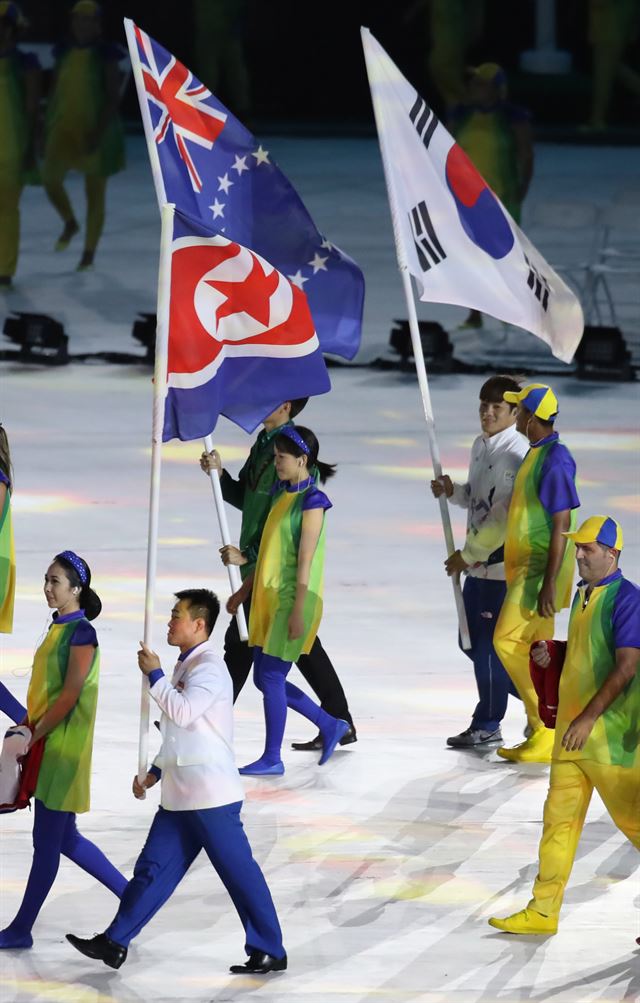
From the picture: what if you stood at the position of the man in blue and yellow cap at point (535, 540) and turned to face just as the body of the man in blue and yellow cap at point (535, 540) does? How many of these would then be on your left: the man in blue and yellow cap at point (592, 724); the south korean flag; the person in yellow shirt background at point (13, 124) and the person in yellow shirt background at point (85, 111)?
1

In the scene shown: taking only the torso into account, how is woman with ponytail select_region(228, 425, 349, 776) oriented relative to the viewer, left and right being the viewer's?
facing to the left of the viewer

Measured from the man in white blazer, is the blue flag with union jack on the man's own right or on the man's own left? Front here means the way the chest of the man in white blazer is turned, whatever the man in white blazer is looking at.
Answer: on the man's own right

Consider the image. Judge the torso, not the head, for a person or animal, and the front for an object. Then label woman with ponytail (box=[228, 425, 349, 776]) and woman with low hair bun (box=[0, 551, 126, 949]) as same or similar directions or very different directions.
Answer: same or similar directions

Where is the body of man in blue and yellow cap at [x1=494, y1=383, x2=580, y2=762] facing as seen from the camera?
to the viewer's left

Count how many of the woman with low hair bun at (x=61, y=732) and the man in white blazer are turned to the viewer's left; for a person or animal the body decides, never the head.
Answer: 2

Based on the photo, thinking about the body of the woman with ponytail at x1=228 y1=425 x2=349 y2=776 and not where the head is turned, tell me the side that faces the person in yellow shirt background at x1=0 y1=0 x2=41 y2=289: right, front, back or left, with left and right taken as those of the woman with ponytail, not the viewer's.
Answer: right

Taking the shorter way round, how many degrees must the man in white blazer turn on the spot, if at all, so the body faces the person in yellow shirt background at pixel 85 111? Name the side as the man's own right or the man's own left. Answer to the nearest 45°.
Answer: approximately 90° to the man's own right

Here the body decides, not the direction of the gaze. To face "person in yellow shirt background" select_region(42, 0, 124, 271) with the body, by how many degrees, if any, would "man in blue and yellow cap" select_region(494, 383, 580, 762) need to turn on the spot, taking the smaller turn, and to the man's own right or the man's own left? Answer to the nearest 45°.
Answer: approximately 90° to the man's own right

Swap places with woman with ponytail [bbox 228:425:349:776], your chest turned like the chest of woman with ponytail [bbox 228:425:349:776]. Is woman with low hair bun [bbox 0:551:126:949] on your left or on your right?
on your left

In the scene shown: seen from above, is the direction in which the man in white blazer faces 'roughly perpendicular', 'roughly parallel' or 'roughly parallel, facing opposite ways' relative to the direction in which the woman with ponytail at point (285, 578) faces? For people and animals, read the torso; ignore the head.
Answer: roughly parallel

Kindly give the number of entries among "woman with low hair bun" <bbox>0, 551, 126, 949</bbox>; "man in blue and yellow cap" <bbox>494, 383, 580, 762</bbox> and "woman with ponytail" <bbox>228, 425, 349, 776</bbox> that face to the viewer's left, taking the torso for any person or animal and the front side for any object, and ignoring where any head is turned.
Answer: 3

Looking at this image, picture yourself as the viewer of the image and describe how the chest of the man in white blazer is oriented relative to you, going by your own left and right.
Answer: facing to the left of the viewer

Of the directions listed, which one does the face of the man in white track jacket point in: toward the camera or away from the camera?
toward the camera

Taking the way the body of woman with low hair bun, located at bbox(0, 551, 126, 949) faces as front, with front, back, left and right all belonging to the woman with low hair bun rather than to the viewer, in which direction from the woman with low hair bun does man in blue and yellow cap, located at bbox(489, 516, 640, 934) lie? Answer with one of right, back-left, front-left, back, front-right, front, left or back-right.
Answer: back

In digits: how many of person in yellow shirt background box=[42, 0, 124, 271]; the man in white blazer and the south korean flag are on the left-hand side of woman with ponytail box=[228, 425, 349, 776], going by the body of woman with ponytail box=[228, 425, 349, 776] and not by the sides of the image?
1

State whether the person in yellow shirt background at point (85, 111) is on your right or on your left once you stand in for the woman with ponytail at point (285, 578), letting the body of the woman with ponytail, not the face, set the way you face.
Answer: on your right
